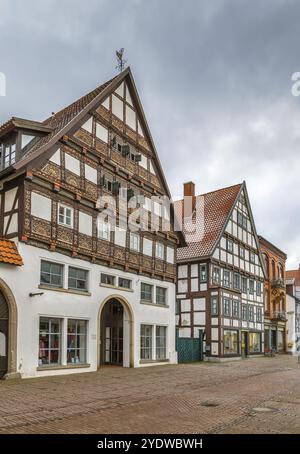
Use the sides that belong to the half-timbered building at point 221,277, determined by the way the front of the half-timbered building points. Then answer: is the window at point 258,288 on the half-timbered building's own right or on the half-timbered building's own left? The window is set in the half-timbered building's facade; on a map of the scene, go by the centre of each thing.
on the half-timbered building's own left

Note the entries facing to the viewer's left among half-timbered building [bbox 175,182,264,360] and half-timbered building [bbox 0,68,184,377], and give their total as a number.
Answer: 0

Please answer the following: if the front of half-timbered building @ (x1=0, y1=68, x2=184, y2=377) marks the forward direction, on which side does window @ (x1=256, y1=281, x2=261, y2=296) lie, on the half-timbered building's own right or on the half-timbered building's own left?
on the half-timbered building's own left

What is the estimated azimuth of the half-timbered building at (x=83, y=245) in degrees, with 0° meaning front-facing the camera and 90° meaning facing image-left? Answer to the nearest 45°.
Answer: approximately 315°

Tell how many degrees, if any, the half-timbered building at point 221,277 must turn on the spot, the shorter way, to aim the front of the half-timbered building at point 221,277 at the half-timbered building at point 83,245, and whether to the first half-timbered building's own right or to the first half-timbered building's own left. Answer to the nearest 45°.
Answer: approximately 45° to the first half-timbered building's own right

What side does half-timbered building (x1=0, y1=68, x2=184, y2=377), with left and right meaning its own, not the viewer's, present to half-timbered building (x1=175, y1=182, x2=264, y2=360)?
left

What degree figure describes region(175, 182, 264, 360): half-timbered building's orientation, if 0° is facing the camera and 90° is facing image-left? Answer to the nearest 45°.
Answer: approximately 315°
